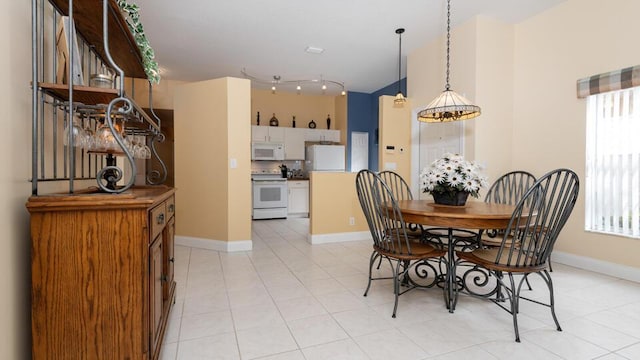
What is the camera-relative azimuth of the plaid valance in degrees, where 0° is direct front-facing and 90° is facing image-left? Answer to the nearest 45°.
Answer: approximately 45°

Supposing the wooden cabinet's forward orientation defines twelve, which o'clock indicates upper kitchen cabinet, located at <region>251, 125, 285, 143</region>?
The upper kitchen cabinet is roughly at 10 o'clock from the wooden cabinet.

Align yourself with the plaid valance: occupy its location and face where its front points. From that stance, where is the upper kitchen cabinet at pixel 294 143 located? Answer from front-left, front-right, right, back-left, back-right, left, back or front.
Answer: front-right

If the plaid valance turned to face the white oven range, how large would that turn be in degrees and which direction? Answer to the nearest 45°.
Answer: approximately 45° to its right

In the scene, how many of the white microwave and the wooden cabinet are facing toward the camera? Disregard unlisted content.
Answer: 1

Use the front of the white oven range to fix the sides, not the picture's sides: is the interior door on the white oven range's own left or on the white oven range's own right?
on the white oven range's own left

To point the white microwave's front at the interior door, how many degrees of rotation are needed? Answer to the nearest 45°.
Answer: approximately 90° to its left

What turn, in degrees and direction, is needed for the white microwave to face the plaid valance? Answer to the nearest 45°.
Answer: approximately 45° to its left
